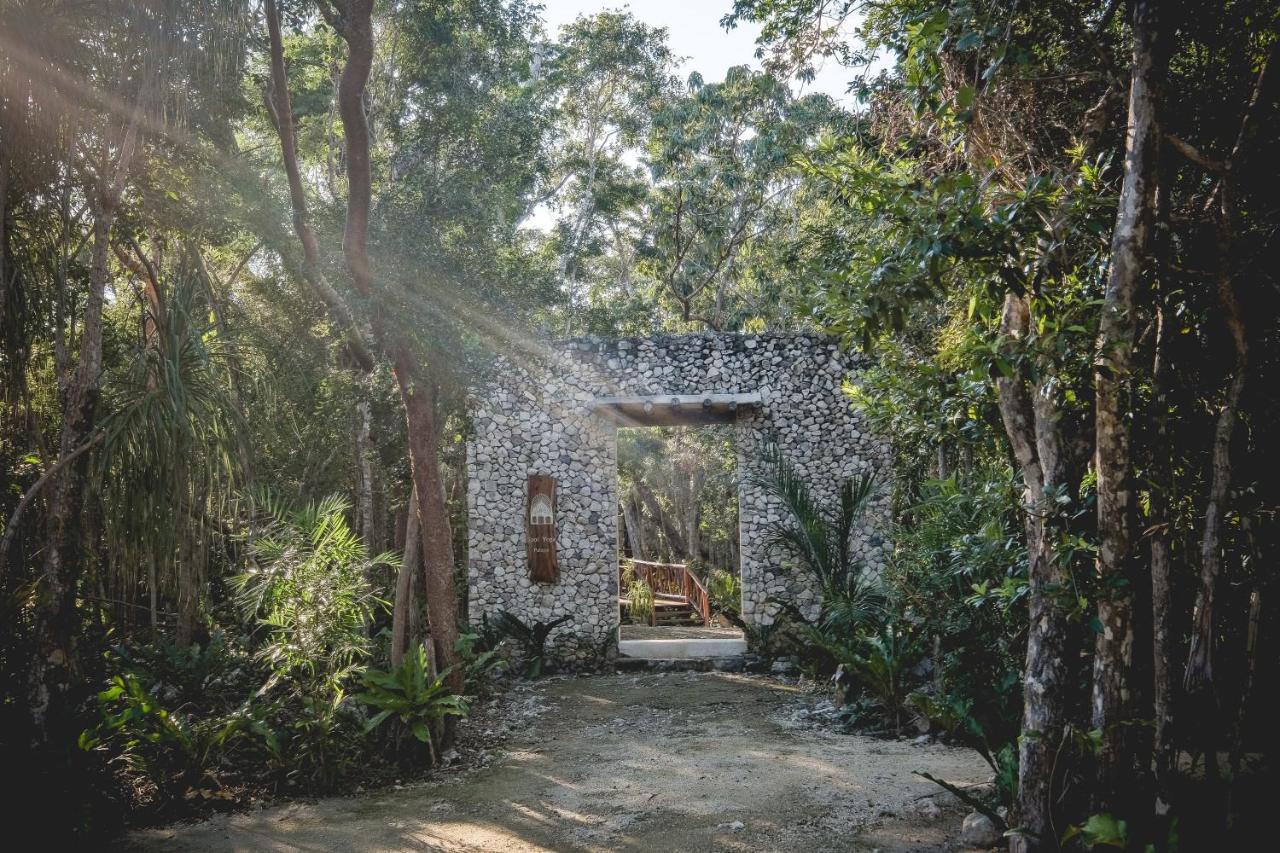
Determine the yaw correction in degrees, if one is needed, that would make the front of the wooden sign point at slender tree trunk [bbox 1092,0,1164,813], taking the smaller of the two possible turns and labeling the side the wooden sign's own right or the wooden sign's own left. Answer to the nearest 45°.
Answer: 0° — it already faces it

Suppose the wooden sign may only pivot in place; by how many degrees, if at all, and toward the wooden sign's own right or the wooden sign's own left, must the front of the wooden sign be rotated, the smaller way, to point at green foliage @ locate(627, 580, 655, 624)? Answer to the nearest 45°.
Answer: approximately 180°

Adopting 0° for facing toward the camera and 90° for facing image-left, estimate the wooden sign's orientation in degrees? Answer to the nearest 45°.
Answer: approximately 0°

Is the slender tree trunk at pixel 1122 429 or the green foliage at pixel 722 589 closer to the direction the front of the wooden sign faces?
the slender tree trunk

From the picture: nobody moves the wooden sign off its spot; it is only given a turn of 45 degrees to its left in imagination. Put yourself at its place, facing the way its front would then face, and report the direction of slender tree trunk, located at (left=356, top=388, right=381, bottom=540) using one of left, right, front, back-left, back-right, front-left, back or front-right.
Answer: back-right
